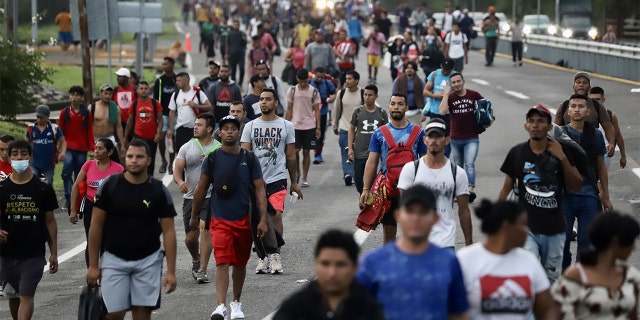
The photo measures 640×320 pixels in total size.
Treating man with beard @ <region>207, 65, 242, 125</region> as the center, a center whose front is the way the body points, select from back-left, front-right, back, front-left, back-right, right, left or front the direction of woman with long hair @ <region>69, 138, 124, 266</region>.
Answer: front

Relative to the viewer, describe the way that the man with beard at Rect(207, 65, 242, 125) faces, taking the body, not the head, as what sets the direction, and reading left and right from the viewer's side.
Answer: facing the viewer

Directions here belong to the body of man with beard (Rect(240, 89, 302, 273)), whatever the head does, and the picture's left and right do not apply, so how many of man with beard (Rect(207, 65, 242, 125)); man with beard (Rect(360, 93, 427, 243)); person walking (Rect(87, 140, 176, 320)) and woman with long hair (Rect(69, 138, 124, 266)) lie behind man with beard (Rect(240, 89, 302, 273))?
1

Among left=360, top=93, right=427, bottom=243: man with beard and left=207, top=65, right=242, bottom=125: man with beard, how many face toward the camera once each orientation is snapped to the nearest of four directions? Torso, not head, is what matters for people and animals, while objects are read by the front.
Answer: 2

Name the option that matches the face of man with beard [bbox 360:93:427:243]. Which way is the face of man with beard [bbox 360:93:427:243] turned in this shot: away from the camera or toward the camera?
toward the camera

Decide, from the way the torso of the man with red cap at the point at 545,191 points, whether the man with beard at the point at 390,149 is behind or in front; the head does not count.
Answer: behind

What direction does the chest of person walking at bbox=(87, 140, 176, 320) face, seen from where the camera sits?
toward the camera

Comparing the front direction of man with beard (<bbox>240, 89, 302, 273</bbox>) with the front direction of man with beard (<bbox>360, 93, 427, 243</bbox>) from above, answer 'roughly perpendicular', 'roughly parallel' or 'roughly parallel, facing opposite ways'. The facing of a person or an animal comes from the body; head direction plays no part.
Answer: roughly parallel

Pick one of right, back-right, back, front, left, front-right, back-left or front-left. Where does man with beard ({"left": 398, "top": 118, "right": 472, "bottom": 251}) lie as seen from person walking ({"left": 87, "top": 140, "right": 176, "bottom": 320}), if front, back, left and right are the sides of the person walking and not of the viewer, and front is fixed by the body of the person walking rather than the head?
left

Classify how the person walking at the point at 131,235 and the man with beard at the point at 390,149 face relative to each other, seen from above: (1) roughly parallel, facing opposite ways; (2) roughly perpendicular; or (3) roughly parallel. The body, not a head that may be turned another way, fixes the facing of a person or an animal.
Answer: roughly parallel

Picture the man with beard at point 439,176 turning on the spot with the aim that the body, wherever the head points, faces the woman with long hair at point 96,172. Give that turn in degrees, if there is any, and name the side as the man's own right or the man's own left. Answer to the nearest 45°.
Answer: approximately 135° to the man's own right

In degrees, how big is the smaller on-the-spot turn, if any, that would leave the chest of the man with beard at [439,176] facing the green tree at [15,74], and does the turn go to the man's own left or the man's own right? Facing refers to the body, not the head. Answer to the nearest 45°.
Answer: approximately 135° to the man's own right

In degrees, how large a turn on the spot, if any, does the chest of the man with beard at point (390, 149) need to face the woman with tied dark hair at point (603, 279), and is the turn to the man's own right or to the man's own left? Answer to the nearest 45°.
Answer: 0° — they already face them

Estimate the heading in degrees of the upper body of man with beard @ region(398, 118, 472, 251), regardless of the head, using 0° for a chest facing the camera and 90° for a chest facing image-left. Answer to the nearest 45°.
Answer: approximately 0°

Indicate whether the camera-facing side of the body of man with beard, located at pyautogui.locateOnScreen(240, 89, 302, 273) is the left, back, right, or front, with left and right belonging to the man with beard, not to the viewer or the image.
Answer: front

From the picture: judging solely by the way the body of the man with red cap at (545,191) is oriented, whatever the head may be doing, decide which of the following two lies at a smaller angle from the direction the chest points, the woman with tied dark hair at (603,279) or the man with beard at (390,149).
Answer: the woman with tied dark hair

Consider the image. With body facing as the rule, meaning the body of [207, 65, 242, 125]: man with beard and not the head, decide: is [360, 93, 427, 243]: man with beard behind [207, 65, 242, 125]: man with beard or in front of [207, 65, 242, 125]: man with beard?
in front

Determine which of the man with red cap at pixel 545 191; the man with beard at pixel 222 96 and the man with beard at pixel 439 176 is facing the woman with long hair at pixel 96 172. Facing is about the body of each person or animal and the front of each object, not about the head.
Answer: the man with beard at pixel 222 96
